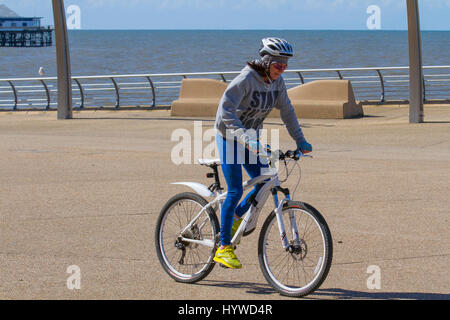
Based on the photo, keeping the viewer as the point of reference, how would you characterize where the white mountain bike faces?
facing the viewer and to the right of the viewer

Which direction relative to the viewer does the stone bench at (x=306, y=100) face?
toward the camera

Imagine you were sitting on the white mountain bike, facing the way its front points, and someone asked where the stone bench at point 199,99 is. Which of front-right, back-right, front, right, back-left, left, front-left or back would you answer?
back-left

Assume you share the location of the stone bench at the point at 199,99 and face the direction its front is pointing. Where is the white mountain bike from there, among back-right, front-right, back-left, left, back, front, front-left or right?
front

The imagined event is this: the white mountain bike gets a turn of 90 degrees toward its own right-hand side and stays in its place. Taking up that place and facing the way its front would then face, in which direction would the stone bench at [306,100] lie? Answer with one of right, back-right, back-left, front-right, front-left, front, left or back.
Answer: back-right

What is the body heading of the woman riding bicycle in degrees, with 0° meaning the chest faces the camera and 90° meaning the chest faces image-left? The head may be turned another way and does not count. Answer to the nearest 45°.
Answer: approximately 315°

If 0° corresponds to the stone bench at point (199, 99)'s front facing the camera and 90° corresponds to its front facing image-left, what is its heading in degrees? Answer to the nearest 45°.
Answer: approximately 0°

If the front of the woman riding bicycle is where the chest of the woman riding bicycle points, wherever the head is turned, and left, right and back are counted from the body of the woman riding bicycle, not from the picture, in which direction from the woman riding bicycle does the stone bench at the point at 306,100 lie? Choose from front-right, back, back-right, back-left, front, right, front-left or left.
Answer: back-left

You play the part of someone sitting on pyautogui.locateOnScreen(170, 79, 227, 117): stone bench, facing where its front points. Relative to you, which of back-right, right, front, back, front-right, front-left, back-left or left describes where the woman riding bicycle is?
front

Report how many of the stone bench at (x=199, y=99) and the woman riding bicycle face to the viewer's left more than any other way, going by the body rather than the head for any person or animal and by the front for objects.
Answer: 0

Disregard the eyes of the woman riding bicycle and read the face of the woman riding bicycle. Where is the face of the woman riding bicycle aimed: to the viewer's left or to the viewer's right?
to the viewer's right

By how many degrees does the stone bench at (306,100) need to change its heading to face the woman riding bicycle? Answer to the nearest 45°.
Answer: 0° — it already faces them

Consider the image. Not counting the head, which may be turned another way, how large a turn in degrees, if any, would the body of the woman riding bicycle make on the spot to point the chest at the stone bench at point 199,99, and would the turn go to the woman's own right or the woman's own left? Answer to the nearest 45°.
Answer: approximately 135° to the woman's own left
